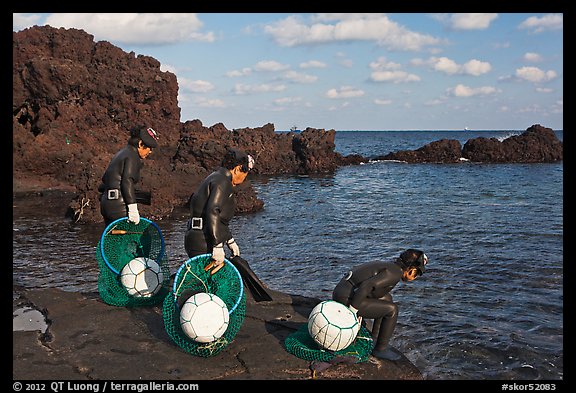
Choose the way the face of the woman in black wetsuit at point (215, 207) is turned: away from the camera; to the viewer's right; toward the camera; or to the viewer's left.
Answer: to the viewer's right

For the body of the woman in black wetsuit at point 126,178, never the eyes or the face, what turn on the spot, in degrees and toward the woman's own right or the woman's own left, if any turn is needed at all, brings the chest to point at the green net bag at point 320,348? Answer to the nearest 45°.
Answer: approximately 45° to the woman's own right

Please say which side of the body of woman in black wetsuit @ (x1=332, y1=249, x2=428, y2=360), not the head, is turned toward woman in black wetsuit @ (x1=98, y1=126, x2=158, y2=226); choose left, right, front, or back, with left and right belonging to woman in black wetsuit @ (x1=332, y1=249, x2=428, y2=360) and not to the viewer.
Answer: back

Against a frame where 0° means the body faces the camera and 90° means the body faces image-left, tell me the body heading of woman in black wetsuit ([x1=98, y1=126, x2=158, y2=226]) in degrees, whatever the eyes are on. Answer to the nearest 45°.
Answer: approximately 270°

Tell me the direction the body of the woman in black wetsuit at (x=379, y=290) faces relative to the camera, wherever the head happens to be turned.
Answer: to the viewer's right

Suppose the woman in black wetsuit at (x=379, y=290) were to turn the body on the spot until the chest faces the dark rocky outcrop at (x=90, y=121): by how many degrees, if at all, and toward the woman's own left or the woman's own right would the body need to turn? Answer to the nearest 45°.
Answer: approximately 135° to the woman's own left

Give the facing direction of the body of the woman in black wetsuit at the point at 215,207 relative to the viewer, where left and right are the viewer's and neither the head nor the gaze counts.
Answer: facing to the right of the viewer

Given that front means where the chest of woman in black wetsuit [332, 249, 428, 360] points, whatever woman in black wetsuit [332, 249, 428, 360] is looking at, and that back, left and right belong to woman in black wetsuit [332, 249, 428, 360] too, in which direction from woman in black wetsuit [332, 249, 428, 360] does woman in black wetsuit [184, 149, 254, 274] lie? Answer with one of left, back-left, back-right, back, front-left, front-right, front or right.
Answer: back
